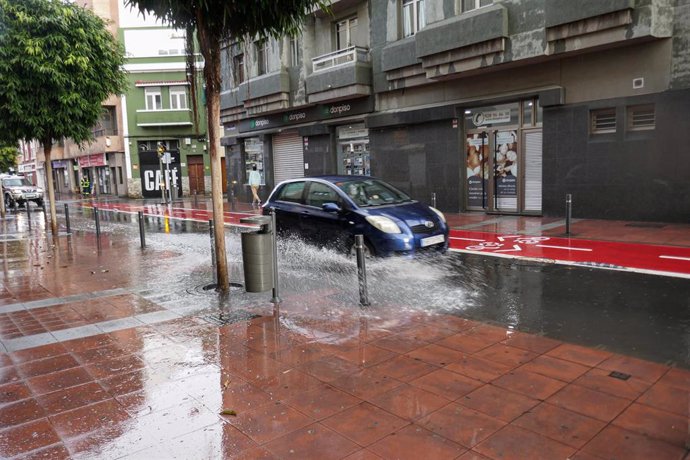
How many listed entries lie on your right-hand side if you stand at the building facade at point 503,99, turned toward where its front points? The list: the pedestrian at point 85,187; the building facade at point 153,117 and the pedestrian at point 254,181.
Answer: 3

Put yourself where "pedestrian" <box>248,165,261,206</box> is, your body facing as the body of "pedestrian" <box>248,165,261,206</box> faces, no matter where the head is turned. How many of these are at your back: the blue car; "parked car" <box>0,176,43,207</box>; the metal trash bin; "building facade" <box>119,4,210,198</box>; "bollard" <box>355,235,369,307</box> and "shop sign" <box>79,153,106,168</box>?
3

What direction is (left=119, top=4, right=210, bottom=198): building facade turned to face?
toward the camera

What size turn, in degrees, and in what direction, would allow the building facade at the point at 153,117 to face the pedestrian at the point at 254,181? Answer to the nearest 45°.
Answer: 0° — it already faces them

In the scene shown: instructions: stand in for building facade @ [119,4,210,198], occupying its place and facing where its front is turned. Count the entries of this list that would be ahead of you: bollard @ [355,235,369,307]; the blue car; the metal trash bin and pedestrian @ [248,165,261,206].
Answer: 4

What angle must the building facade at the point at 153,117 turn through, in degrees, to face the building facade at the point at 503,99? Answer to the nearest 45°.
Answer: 0° — it already faces it

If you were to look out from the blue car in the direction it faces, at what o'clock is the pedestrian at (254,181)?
The pedestrian is roughly at 7 o'clock from the blue car.

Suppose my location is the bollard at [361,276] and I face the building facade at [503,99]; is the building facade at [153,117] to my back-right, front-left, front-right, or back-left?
front-left

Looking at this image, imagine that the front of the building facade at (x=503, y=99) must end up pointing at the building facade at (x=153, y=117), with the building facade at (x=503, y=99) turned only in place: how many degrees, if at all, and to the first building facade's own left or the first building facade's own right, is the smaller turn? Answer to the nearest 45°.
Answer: approximately 90° to the first building facade's own right

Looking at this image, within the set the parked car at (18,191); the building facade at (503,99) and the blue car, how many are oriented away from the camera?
0

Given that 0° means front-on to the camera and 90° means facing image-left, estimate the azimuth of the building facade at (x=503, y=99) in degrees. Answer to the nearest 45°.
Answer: approximately 45°

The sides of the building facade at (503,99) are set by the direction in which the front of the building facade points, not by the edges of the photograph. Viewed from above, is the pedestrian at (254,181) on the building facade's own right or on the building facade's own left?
on the building facade's own right

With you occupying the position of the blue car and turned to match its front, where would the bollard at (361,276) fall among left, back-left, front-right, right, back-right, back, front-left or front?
front-right
